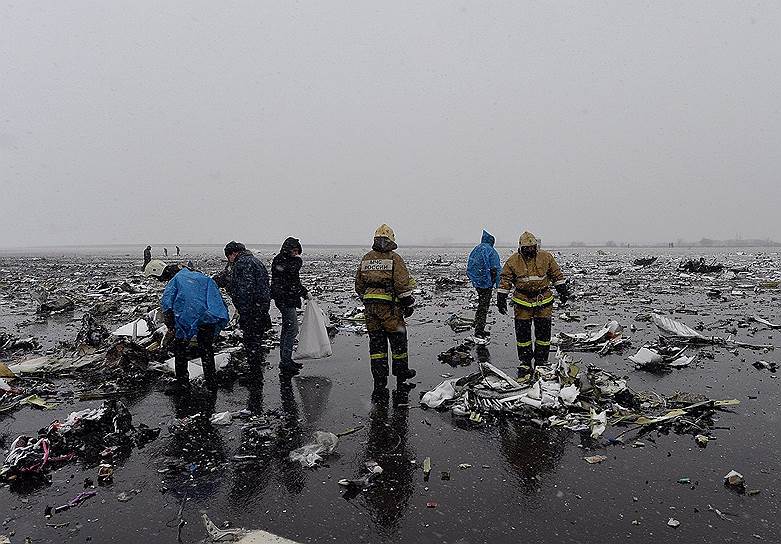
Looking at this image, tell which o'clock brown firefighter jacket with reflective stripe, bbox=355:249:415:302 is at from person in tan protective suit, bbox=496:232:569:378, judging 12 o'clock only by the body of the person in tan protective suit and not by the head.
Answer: The brown firefighter jacket with reflective stripe is roughly at 2 o'clock from the person in tan protective suit.

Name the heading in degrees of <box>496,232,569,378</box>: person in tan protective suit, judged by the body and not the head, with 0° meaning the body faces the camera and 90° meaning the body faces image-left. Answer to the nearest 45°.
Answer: approximately 0°

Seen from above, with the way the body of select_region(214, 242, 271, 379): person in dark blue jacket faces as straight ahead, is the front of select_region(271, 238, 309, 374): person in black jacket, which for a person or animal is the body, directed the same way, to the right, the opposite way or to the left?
the opposite way
